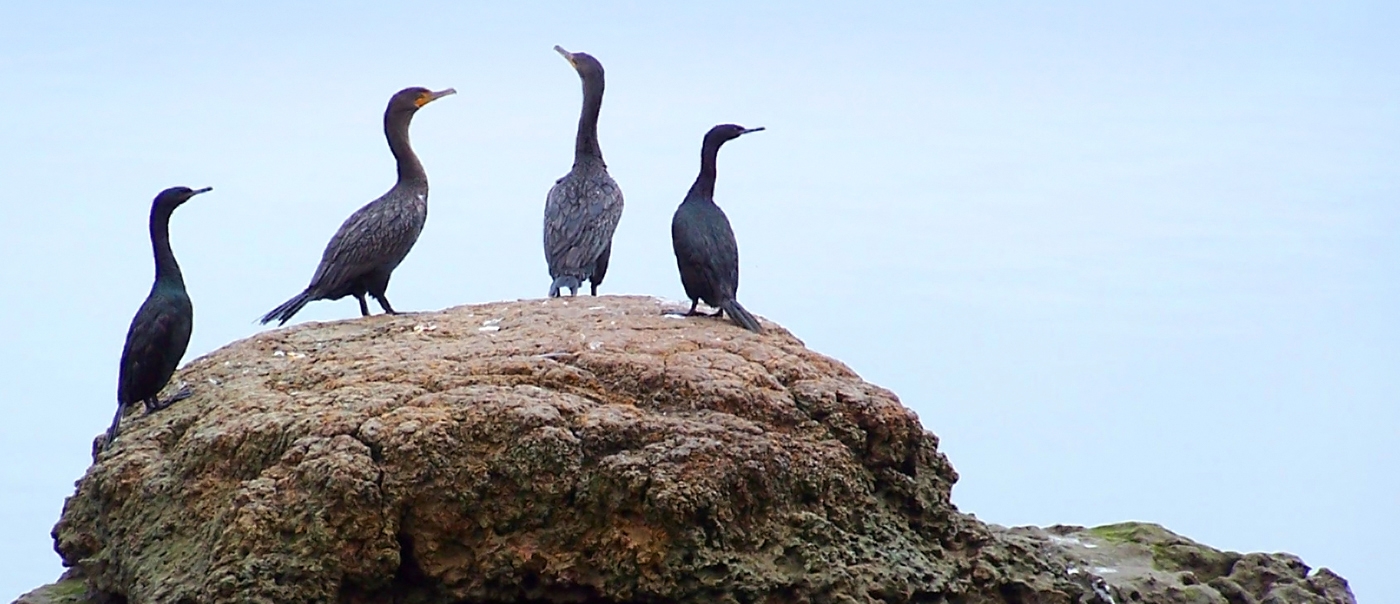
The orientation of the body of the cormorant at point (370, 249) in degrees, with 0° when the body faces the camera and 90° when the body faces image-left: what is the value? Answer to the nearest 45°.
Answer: approximately 270°

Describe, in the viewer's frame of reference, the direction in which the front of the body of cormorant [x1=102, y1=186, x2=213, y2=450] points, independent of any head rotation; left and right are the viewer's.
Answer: facing to the right of the viewer

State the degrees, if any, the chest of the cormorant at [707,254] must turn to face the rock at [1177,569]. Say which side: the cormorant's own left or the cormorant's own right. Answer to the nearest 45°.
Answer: approximately 135° to the cormorant's own right

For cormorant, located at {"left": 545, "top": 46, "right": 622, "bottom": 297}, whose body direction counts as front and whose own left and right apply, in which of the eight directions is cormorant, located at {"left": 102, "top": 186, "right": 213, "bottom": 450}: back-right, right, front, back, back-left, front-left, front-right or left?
back-left

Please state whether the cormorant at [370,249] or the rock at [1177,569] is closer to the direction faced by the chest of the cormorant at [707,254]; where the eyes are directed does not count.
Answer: the cormorant

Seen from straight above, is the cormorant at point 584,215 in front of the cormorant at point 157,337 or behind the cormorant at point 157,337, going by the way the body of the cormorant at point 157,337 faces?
in front

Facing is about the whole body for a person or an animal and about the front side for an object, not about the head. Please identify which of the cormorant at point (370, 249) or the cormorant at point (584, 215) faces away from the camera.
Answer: the cormorant at point (584, 215)

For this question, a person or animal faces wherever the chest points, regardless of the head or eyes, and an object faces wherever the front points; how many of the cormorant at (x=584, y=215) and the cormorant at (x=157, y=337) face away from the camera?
1

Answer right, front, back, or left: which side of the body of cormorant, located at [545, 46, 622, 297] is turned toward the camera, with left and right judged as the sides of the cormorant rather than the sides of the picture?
back

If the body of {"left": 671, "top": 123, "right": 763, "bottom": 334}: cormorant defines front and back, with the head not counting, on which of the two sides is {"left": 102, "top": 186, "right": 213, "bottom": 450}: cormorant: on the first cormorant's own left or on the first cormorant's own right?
on the first cormorant's own left

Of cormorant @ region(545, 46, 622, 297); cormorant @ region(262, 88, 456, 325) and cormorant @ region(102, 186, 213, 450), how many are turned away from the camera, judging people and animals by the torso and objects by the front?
1

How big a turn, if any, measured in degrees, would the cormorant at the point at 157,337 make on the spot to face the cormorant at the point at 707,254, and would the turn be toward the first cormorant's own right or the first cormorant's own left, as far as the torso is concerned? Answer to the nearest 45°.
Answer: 0° — it already faces it

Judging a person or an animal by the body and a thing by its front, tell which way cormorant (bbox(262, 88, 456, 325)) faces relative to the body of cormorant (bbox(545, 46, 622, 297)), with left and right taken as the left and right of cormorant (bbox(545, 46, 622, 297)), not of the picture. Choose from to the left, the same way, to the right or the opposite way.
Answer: to the right
